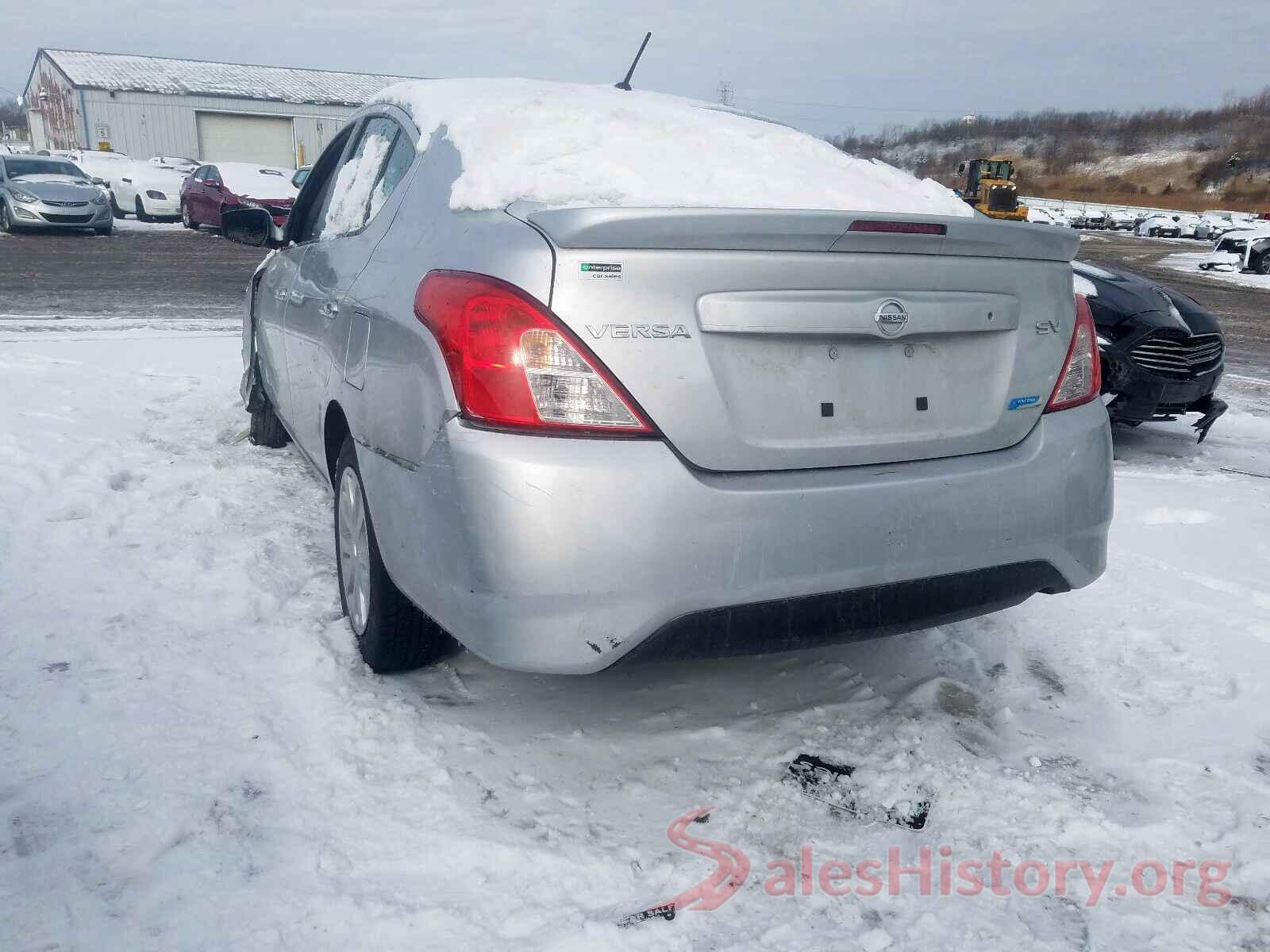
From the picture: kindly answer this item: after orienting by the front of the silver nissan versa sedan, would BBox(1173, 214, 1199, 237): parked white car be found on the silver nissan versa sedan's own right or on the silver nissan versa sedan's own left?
on the silver nissan versa sedan's own right

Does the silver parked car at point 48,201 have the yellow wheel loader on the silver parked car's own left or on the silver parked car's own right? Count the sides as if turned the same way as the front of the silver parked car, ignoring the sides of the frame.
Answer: on the silver parked car's own left

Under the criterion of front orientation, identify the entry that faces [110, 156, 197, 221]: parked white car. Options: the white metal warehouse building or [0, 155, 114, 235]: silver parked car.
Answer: the white metal warehouse building

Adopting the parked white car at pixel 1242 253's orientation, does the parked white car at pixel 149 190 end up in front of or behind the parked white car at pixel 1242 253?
in front

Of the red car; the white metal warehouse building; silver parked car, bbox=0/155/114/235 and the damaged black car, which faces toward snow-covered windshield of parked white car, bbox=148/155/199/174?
the white metal warehouse building

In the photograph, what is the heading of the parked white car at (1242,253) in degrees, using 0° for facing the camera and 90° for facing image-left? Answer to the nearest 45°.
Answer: approximately 45°

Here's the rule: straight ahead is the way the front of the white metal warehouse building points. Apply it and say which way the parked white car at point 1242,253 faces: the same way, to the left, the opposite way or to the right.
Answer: to the right

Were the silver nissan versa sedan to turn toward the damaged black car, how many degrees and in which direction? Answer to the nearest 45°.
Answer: approximately 90° to its right

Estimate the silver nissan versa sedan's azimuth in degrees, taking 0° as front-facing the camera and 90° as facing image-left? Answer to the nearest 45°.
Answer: approximately 135°

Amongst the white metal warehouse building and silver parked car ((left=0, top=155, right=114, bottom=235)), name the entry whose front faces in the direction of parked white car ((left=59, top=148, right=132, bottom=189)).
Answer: the white metal warehouse building

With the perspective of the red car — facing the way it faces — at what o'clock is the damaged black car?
The damaged black car is roughly at 1 o'clock from the red car.

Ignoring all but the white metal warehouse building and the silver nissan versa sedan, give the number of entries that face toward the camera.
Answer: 1

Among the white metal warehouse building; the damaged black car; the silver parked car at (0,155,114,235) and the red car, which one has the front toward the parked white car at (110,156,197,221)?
the white metal warehouse building

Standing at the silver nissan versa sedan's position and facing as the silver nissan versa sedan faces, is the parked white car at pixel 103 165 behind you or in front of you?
in front

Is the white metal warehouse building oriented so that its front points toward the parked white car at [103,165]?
yes

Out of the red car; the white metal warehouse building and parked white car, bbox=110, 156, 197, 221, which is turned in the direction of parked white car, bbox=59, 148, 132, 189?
the white metal warehouse building
